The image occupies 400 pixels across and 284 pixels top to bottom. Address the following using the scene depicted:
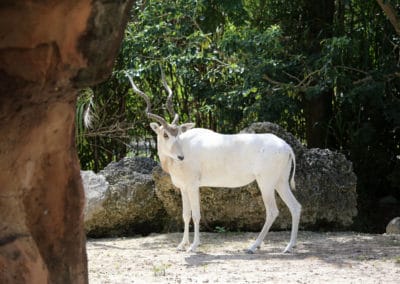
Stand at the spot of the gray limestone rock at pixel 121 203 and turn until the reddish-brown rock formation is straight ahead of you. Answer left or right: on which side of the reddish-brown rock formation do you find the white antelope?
left

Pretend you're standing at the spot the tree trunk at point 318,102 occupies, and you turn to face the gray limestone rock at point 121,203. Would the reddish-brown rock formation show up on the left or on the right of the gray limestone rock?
left

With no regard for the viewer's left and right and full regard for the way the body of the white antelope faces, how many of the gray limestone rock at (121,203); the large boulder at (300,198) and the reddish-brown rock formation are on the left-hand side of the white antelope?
1

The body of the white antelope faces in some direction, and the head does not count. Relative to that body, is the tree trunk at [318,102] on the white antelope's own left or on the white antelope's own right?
on the white antelope's own right

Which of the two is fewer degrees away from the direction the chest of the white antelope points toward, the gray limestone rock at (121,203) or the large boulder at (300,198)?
the gray limestone rock

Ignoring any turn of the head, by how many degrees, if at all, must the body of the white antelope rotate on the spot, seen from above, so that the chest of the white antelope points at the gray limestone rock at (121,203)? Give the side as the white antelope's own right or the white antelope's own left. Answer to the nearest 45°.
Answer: approximately 45° to the white antelope's own right

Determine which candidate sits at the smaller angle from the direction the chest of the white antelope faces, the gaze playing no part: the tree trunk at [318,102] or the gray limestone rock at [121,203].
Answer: the gray limestone rock

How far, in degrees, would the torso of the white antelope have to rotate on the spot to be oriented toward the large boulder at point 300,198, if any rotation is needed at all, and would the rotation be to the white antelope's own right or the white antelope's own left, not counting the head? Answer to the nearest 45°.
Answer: approximately 135° to the white antelope's own right

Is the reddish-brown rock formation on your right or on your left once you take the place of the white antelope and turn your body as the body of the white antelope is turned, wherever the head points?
on your left

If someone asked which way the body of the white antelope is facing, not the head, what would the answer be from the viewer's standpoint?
to the viewer's left

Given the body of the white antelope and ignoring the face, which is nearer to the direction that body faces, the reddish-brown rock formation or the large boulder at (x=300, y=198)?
the reddish-brown rock formation
